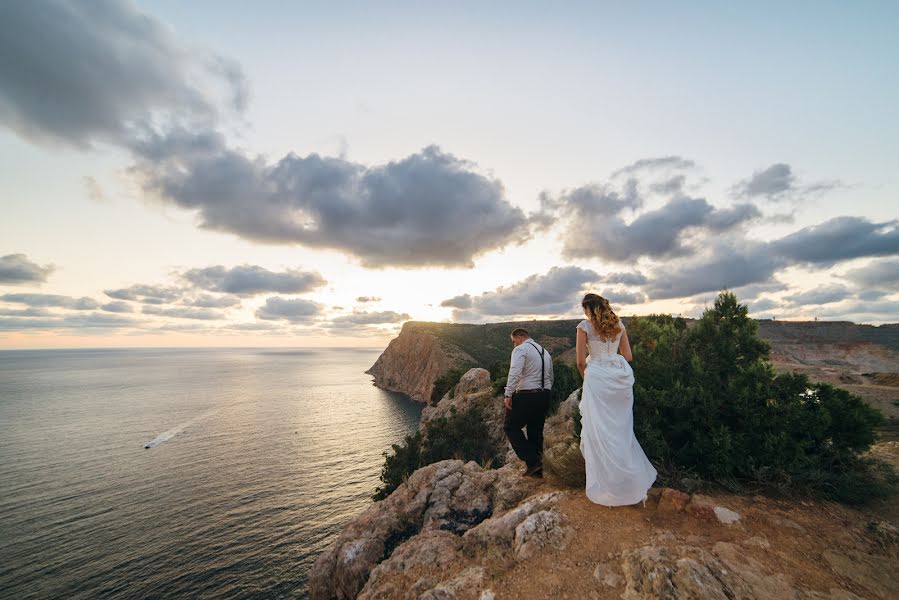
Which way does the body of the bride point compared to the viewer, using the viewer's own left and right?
facing away from the viewer

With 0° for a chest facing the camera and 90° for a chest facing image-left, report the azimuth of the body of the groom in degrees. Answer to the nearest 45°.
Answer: approximately 135°

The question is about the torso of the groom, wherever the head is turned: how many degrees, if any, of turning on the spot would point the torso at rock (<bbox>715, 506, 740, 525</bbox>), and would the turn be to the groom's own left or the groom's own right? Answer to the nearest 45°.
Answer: approximately 180°

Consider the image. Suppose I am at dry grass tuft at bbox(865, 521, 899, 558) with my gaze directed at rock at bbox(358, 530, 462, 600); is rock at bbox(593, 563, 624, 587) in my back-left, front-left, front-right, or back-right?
front-left

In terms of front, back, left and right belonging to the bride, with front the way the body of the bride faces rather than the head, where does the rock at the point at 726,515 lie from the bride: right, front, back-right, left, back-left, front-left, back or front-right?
right

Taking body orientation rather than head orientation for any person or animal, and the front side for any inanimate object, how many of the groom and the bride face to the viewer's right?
0

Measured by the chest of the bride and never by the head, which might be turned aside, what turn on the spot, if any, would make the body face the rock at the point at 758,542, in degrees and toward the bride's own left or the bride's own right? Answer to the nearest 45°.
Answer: approximately 90° to the bride's own right

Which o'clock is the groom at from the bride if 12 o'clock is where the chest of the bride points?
The groom is roughly at 10 o'clock from the bride.

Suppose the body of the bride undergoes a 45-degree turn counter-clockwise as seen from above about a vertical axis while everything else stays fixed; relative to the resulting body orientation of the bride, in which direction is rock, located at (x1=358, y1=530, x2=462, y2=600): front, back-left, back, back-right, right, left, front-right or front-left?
front-left

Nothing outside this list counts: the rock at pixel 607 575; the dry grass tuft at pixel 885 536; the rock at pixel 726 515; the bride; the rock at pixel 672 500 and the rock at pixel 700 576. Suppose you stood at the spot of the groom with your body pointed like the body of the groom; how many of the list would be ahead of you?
0

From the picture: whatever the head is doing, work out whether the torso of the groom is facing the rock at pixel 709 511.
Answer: no
